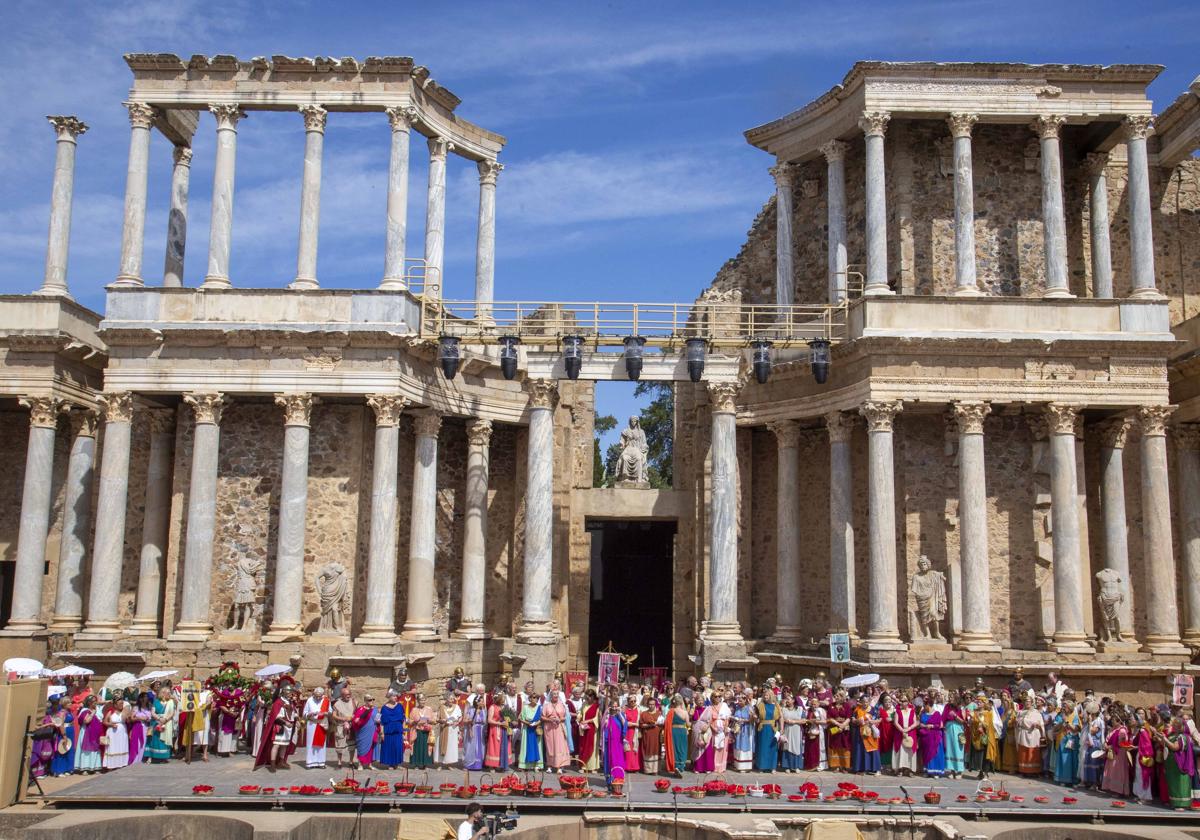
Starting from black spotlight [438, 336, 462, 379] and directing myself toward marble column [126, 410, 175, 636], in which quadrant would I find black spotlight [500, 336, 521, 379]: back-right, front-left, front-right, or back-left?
back-right

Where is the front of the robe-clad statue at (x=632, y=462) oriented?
toward the camera

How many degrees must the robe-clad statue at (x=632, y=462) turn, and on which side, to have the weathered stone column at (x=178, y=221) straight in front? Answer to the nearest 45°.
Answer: approximately 90° to its right

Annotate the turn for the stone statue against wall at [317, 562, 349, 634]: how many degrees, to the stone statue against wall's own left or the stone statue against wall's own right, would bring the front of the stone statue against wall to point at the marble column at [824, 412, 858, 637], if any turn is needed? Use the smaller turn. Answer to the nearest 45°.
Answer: approximately 90° to the stone statue against wall's own left

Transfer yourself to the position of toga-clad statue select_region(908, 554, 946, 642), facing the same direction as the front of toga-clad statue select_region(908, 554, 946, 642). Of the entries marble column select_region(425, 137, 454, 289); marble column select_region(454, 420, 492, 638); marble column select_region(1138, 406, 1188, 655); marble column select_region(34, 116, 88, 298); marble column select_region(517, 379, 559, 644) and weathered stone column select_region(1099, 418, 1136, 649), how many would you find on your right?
4

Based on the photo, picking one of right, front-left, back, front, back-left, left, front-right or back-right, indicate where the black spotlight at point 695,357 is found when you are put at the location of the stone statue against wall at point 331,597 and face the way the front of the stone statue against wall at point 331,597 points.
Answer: left

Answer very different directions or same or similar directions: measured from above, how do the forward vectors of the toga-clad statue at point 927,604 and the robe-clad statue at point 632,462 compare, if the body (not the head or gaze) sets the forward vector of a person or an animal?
same or similar directions

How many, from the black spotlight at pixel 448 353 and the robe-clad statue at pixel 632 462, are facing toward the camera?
2

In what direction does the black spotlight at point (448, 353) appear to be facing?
toward the camera

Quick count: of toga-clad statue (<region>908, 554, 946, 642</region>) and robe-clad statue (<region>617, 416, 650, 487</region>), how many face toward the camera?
2

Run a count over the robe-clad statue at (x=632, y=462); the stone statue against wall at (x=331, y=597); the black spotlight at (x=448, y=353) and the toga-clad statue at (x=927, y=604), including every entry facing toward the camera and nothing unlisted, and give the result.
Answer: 4

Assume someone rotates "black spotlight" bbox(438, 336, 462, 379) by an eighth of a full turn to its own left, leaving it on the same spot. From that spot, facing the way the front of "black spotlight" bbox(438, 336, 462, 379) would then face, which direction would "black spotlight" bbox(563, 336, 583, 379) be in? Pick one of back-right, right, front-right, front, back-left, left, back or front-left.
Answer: front-left

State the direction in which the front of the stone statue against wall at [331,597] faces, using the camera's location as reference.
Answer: facing the viewer

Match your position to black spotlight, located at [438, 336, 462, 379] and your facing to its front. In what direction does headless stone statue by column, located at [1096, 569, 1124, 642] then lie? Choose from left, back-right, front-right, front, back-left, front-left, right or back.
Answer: left

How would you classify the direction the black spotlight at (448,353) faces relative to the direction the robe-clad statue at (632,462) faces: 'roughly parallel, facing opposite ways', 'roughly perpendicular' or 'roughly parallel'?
roughly parallel
